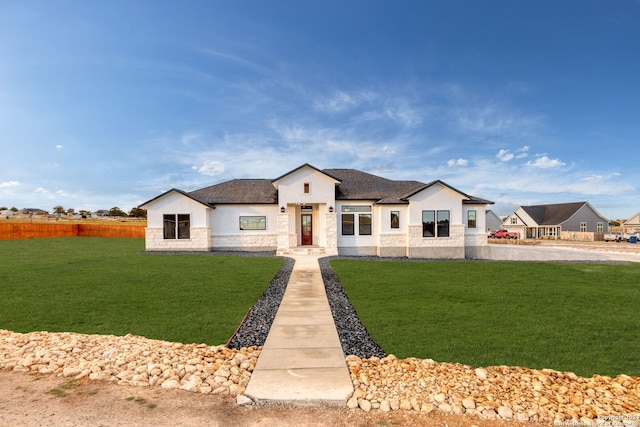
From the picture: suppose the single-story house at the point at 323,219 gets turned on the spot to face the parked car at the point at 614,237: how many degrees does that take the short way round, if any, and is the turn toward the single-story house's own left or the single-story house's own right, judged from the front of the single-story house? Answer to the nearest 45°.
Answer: approximately 135° to the single-story house's own left

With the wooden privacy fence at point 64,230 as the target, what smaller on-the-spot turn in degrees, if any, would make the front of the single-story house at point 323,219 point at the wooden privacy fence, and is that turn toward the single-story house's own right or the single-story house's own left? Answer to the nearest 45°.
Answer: approximately 135° to the single-story house's own right

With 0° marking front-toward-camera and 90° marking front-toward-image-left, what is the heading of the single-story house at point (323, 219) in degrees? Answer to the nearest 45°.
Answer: approximately 0°

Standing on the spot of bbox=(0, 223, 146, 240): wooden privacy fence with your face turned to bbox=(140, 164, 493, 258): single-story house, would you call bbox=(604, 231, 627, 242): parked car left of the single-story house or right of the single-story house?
left
